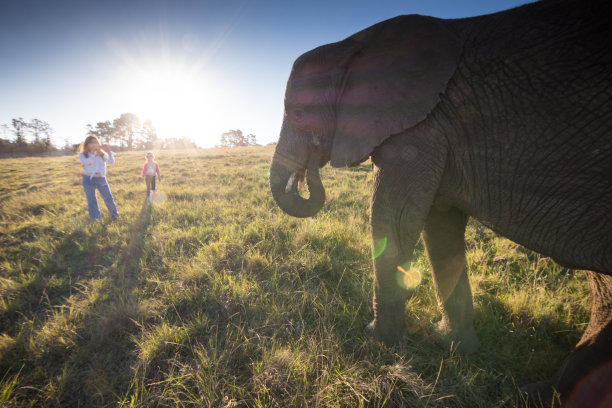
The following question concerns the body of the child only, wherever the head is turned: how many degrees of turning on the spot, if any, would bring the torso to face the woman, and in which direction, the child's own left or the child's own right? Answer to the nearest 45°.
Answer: approximately 45° to the child's own right

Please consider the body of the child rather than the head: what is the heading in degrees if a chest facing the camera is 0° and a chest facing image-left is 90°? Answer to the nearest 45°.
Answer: approximately 0°
